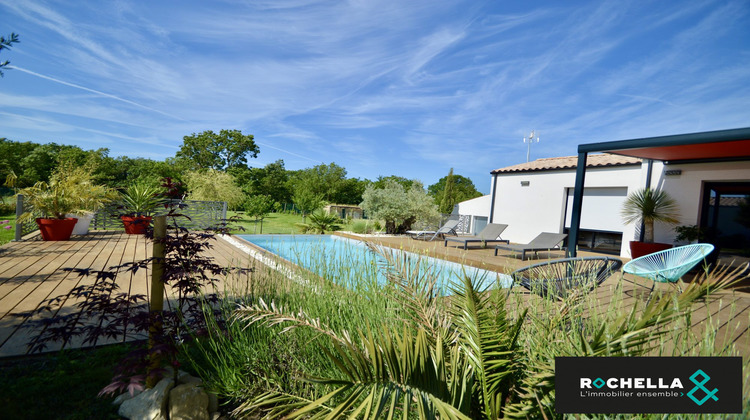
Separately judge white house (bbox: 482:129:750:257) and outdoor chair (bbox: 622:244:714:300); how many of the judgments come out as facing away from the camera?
0

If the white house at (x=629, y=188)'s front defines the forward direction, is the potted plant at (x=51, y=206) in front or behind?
in front

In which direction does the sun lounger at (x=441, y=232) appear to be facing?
to the viewer's left

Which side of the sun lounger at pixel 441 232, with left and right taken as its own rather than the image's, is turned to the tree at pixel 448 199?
right

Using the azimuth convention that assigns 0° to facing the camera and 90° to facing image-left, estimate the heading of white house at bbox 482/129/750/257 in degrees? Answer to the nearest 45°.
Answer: approximately 45°

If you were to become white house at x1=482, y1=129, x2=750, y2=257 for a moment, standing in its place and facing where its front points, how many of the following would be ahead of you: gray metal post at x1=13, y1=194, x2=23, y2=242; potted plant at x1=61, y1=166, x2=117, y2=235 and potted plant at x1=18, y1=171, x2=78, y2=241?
3

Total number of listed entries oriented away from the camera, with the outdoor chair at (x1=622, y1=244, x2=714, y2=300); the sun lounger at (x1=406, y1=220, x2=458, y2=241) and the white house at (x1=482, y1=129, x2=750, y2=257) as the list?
0

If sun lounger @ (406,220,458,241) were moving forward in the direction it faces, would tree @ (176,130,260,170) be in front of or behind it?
in front

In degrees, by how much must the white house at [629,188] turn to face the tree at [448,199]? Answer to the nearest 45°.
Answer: approximately 90° to its right

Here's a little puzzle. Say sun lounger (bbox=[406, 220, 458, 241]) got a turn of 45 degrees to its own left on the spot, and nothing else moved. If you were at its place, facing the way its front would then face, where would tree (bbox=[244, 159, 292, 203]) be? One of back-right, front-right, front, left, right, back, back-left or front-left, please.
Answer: right

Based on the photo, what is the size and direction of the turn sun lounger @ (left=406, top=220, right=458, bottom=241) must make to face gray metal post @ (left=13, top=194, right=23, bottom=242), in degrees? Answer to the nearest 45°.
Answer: approximately 45° to its left

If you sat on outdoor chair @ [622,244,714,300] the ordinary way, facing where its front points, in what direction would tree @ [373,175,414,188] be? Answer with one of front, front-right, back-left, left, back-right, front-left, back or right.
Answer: right

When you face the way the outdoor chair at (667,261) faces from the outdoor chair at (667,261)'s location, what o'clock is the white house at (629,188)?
The white house is roughly at 4 o'clock from the outdoor chair.

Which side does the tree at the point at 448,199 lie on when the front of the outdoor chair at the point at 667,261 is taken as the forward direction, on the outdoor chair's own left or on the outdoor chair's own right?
on the outdoor chair's own right

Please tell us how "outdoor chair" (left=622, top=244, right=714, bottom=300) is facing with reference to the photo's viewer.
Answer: facing the viewer and to the left of the viewer

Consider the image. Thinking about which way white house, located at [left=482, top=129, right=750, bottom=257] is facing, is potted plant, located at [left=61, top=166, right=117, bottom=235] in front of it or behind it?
in front

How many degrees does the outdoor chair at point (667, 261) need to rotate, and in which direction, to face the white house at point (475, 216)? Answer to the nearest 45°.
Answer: approximately 90° to its right
